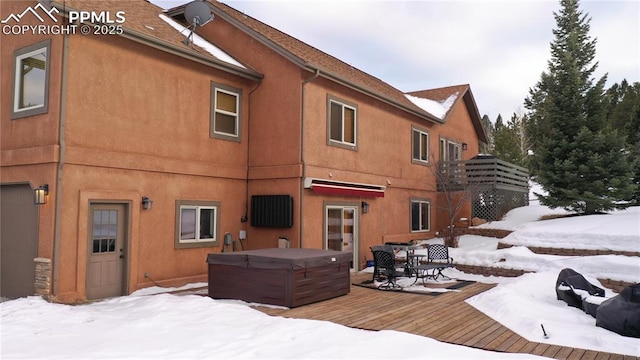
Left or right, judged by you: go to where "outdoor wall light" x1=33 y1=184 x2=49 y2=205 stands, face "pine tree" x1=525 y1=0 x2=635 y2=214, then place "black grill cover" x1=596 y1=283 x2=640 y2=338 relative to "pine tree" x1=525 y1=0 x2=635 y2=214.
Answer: right

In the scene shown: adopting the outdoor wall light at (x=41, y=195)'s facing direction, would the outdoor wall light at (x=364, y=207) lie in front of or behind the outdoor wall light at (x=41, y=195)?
behind

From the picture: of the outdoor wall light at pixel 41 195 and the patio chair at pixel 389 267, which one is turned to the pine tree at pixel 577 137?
the patio chair

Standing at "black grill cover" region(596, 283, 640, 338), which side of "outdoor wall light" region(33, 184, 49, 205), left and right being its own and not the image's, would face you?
left

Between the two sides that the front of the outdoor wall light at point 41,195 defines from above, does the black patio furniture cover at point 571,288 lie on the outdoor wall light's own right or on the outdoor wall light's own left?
on the outdoor wall light's own left

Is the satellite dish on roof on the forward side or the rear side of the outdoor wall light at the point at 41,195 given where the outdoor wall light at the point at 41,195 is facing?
on the rear side

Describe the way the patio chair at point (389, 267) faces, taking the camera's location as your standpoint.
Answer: facing away from the viewer and to the right of the viewer

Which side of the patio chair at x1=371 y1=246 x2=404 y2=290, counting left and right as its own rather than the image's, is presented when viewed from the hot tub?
back

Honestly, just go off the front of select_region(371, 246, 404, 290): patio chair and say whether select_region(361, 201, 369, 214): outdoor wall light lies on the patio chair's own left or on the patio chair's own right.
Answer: on the patio chair's own left
